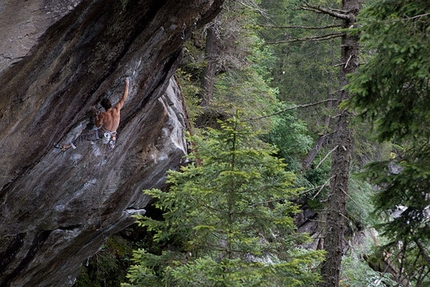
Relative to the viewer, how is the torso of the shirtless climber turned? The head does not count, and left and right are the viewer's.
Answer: facing away from the viewer and to the left of the viewer

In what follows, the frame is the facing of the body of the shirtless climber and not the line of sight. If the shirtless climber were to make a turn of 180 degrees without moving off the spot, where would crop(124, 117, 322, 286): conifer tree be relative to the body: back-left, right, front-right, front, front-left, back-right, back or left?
front
